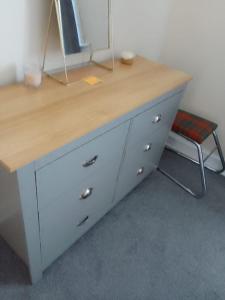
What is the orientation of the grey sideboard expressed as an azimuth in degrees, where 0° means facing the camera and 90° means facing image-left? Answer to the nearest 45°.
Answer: approximately 315°

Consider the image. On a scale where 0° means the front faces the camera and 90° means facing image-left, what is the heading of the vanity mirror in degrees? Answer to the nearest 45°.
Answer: approximately 315°

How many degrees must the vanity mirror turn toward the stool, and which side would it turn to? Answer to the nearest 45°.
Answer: approximately 45° to its left

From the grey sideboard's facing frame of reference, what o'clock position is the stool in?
The stool is roughly at 9 o'clock from the grey sideboard.
